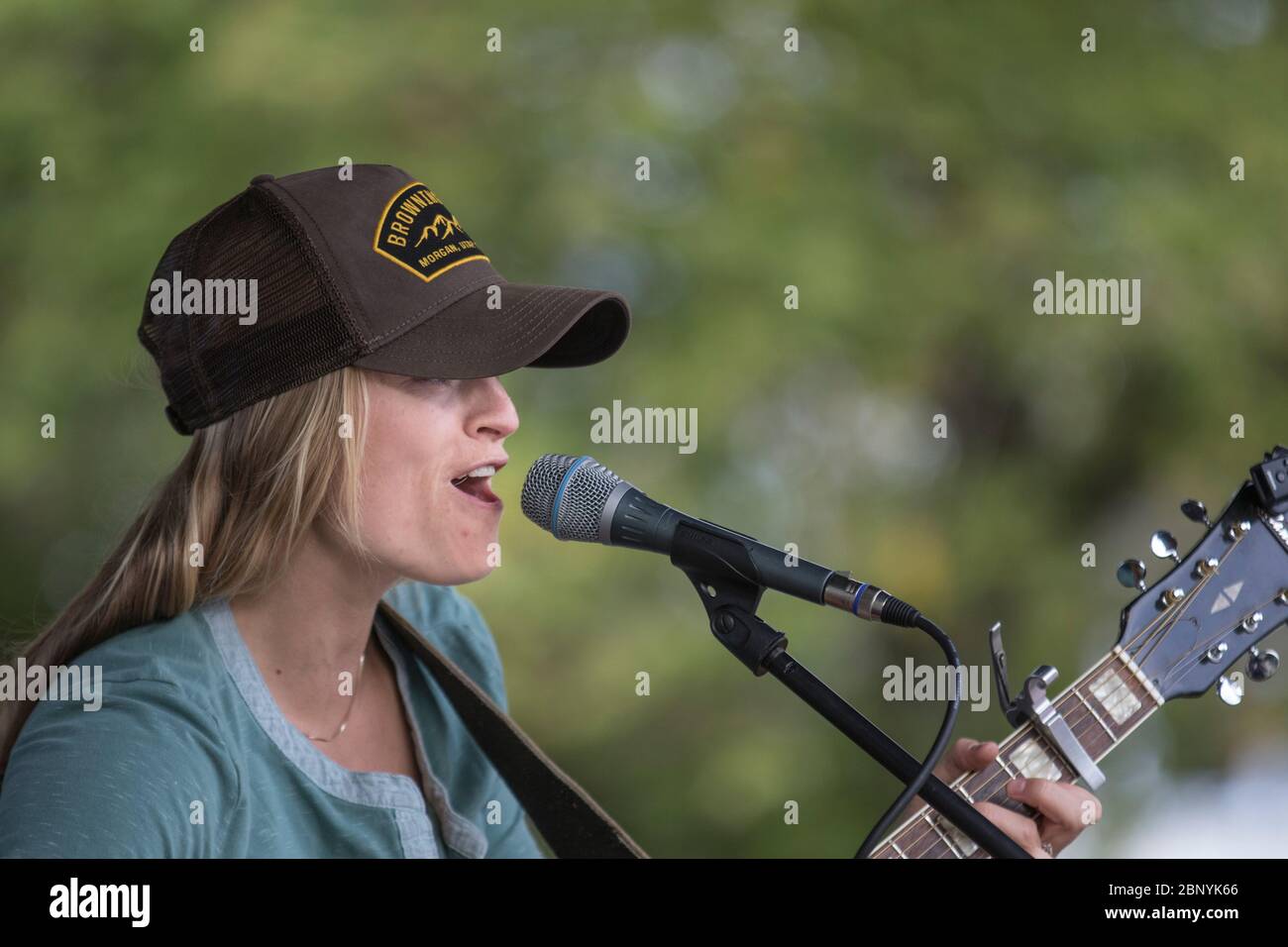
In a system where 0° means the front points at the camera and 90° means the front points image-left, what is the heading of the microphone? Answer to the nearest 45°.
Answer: approximately 90°

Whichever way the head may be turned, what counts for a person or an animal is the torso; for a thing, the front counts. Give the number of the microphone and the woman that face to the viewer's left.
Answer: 1

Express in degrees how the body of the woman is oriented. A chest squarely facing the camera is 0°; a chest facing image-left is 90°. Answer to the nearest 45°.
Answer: approximately 315°

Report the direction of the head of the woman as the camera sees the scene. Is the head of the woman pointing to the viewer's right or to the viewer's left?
to the viewer's right
